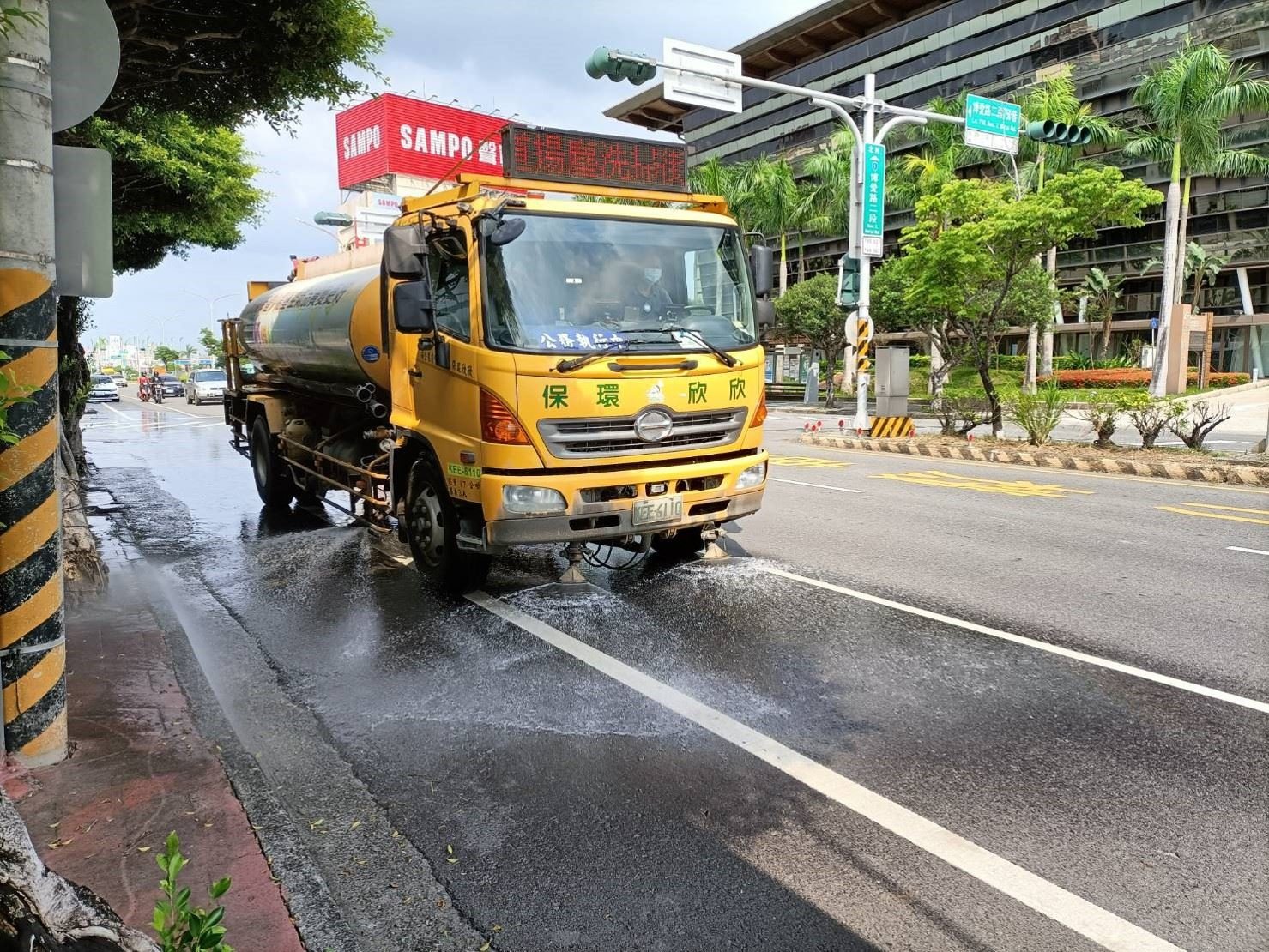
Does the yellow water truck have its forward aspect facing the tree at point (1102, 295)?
no

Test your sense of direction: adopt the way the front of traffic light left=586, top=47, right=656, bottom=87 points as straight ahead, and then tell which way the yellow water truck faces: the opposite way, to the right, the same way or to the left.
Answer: the opposite way

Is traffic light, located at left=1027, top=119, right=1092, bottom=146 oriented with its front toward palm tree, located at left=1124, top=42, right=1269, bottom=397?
no

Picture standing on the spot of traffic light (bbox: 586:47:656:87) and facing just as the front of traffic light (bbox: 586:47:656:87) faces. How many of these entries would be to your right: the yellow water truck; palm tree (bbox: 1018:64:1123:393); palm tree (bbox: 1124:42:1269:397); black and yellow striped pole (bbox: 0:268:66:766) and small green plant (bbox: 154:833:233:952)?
2

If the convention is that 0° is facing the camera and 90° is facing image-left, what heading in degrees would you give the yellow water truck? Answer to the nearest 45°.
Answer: approximately 315°

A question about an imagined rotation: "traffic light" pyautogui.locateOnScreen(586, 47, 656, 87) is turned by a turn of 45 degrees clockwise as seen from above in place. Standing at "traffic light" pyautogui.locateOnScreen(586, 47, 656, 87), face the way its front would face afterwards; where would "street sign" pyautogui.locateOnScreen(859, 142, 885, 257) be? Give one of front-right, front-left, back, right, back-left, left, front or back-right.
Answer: front-right

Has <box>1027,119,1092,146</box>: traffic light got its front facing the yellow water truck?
no

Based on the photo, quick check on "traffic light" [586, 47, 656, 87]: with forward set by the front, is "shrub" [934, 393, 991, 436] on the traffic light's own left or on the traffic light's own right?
on the traffic light's own right

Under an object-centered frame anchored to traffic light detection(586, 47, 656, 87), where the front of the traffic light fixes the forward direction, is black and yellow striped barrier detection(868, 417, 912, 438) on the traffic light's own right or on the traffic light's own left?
on the traffic light's own right

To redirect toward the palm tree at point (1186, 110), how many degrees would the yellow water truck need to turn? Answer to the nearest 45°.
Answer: approximately 90° to its left

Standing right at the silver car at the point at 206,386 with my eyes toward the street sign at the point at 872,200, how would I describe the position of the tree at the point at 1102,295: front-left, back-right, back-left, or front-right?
front-left

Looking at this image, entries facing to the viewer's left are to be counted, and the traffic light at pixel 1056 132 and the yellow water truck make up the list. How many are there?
0

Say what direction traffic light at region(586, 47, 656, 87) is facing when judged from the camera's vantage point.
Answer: facing away from the viewer and to the left of the viewer

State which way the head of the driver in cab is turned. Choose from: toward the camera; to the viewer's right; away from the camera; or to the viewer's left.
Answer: toward the camera
